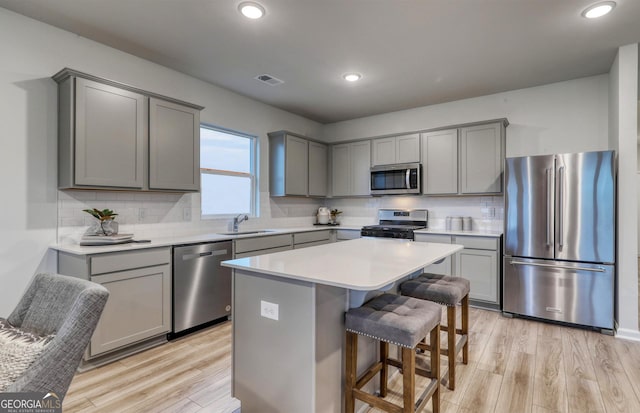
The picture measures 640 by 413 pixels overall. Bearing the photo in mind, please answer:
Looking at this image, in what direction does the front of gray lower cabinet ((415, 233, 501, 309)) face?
toward the camera

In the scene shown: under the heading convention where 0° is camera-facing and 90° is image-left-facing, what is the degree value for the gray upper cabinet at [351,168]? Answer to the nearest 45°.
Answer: approximately 45°

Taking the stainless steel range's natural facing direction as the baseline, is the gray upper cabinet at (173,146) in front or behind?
in front

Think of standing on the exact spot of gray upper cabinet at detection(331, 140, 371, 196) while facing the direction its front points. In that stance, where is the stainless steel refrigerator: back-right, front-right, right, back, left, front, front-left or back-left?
left

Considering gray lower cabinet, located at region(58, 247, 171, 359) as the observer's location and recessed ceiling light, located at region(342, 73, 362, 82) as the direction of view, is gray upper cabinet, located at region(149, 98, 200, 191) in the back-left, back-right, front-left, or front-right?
front-left

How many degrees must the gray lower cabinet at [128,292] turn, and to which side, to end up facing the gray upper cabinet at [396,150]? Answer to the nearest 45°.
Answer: approximately 45° to its left

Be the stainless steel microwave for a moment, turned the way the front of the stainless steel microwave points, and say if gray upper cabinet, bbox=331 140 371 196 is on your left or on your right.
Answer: on your right

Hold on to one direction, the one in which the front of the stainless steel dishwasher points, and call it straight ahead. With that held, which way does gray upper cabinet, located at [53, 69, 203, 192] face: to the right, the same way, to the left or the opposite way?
the same way

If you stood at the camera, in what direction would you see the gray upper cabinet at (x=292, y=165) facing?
facing the viewer and to the right of the viewer

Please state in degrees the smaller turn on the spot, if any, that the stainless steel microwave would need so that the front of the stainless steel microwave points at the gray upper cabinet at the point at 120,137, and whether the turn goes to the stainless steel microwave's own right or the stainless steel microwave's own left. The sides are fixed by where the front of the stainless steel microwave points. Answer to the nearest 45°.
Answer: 0° — it already faces it

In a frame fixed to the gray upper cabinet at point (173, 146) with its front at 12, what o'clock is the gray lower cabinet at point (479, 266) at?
The gray lower cabinet is roughly at 11 o'clock from the gray upper cabinet.

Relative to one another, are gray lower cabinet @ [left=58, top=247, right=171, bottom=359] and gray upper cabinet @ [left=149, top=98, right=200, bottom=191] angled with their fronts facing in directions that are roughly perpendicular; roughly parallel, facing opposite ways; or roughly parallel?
roughly parallel

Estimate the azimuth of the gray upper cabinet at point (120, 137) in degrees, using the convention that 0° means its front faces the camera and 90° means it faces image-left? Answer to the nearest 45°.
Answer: approximately 315°

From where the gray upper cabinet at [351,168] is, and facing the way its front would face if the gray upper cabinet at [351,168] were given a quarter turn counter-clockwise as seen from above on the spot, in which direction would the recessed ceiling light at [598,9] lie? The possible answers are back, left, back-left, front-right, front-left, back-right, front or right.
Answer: front

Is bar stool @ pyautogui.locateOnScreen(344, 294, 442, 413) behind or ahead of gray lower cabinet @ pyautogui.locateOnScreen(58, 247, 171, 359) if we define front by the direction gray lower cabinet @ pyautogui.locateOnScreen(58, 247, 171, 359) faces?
ahead

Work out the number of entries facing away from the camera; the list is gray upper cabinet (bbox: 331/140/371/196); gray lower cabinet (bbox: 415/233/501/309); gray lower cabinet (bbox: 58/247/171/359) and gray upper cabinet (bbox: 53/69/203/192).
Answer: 0

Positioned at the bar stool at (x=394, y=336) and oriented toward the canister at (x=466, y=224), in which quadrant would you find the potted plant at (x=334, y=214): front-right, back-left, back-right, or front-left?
front-left
